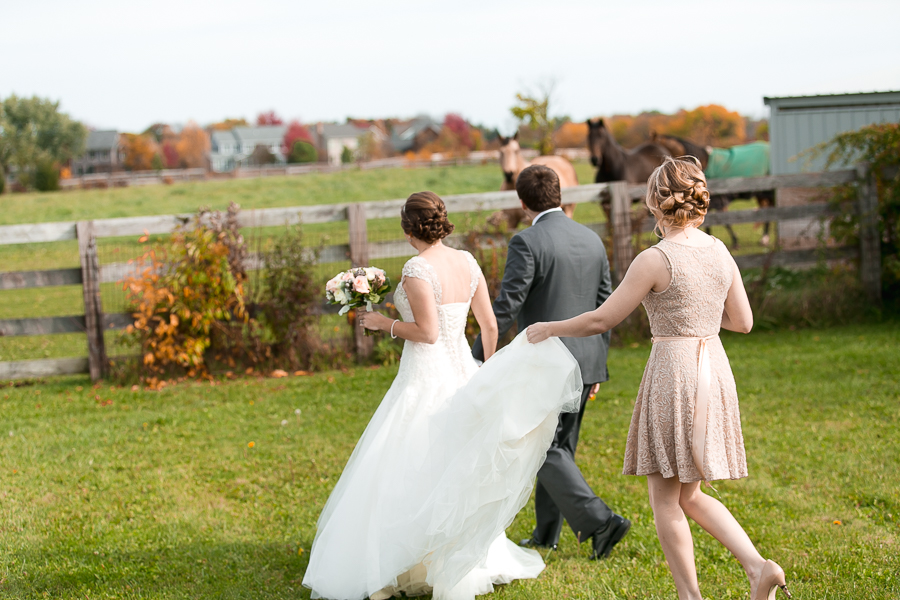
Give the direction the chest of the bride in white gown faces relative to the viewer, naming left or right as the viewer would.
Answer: facing away from the viewer and to the left of the viewer

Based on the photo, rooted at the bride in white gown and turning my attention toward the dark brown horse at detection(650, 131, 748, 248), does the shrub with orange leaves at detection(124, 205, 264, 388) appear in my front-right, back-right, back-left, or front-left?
front-left

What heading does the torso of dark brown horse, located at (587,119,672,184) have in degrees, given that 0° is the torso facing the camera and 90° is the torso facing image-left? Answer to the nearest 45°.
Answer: approximately 45°

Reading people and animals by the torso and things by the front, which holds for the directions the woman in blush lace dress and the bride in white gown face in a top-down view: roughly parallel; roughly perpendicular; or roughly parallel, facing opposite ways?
roughly parallel

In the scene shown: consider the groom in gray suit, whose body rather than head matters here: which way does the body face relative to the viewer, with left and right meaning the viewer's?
facing away from the viewer and to the left of the viewer

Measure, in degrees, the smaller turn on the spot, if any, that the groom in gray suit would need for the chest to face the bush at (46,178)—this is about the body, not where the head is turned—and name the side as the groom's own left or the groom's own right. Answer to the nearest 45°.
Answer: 0° — they already face it

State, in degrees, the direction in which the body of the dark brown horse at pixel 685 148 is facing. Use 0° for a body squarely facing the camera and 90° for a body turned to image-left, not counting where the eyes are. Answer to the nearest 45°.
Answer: approximately 90°

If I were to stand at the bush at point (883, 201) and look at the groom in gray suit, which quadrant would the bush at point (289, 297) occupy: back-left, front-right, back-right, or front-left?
front-right

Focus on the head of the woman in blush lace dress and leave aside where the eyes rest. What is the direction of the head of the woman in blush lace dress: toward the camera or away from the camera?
away from the camera
